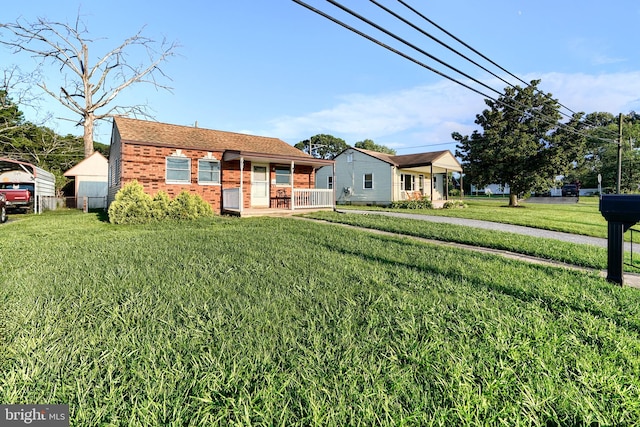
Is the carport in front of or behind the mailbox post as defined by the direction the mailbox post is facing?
behind

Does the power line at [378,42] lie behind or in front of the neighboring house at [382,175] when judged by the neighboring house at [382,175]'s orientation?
in front

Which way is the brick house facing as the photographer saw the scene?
facing the viewer and to the right of the viewer

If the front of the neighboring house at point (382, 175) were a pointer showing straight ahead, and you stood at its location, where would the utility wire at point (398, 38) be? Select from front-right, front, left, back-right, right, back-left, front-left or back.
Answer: front-right

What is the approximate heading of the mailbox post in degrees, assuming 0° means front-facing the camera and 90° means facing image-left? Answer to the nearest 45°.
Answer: approximately 270°
